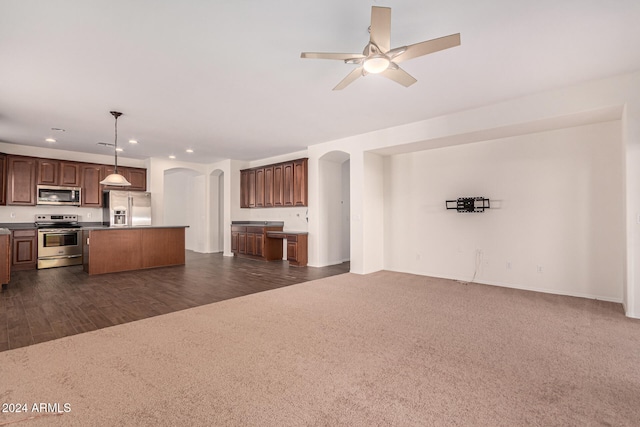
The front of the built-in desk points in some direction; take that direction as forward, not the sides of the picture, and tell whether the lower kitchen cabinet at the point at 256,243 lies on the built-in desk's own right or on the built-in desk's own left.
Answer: on the built-in desk's own right

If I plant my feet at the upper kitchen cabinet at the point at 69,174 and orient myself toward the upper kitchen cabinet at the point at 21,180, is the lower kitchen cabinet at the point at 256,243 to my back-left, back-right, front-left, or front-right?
back-left

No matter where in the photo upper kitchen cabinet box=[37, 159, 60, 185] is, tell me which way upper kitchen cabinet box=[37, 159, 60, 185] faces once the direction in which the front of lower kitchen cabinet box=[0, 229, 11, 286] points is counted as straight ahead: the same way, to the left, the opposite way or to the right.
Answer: to the right

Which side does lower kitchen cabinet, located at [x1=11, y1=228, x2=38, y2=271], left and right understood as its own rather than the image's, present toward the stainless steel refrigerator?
left

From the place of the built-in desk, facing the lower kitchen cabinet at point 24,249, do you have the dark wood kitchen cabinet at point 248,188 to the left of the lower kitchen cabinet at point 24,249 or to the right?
right

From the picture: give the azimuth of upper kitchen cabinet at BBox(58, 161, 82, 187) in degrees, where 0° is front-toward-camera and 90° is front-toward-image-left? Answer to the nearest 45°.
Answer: approximately 0°

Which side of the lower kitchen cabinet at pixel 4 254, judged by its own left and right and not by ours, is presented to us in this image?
right
